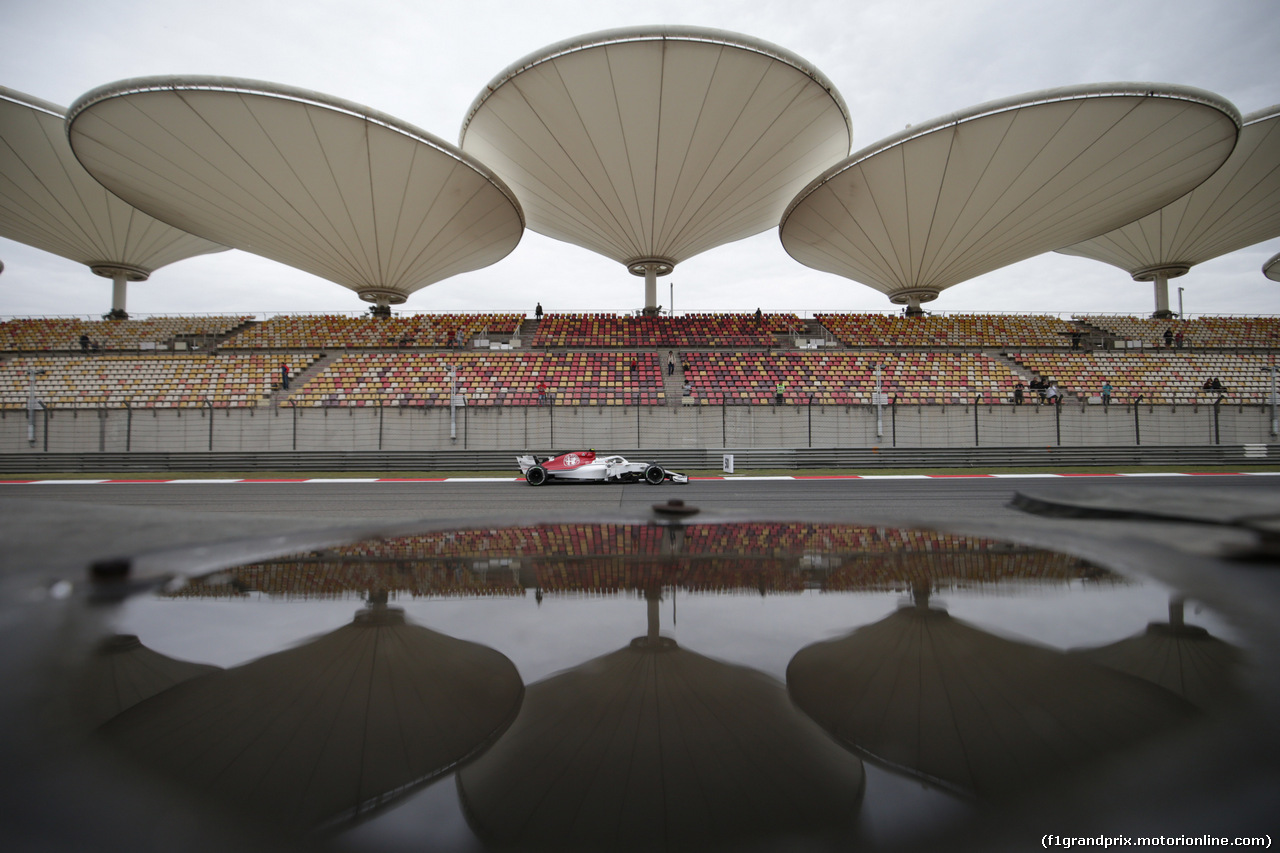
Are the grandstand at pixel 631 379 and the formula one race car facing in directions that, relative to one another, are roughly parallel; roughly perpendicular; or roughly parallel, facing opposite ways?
roughly perpendicular

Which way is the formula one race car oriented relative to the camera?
to the viewer's right

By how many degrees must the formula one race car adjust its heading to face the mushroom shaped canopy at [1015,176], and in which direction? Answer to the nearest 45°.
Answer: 0° — it already faces it

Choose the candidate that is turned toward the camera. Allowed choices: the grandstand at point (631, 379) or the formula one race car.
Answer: the grandstand

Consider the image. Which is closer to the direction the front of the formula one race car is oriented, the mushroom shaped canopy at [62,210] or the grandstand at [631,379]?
the grandstand

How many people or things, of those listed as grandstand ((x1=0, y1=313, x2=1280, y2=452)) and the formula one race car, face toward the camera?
1

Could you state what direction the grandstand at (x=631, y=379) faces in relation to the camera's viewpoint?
facing the viewer

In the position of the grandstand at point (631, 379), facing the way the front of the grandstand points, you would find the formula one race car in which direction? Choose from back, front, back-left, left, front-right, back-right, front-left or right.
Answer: front

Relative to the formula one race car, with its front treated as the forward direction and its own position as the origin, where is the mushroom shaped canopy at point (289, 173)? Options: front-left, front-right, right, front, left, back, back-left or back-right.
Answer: back-left

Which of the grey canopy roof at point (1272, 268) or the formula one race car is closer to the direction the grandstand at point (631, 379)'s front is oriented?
the formula one race car

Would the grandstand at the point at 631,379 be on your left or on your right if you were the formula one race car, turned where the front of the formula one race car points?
on your left

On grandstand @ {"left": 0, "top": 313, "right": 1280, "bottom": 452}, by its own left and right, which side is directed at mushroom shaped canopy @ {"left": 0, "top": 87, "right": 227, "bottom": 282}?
right

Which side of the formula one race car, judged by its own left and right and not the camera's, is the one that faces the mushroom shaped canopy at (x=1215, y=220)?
front

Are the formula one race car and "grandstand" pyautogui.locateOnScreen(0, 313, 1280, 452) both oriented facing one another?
no
